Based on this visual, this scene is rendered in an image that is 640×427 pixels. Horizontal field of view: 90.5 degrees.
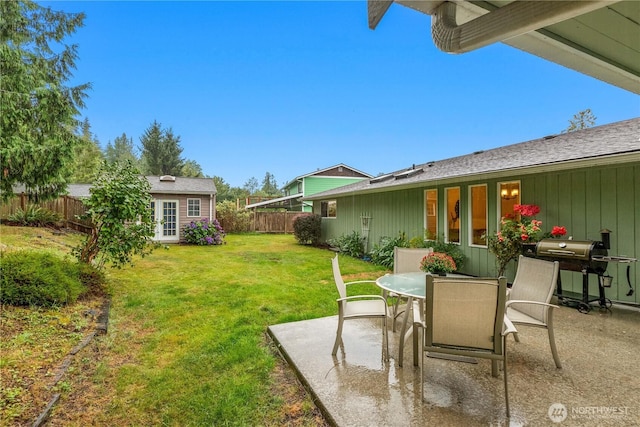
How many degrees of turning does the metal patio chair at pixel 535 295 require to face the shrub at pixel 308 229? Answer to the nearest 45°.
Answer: approximately 90° to its right

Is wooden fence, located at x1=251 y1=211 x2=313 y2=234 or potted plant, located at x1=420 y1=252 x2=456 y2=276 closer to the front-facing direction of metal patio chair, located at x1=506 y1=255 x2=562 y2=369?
the potted plant

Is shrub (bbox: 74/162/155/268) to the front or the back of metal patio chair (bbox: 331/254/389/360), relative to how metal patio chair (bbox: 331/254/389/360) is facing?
to the back

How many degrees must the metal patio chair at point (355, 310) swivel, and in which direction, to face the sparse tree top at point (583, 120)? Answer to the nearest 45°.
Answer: approximately 45° to its left

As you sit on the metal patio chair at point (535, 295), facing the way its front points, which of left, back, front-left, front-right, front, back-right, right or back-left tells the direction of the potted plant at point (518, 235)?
back-right

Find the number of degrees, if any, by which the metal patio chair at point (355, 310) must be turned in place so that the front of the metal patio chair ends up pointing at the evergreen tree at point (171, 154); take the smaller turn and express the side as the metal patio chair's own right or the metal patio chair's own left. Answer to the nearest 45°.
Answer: approximately 135° to the metal patio chair's own left

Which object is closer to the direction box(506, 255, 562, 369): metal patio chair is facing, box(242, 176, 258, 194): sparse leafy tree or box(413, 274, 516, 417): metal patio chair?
the metal patio chair

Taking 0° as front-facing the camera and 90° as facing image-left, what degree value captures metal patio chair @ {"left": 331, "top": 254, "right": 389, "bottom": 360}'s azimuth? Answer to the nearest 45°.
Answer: approximately 270°

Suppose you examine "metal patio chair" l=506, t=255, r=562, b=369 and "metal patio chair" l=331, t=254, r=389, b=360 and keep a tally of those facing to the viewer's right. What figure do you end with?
1

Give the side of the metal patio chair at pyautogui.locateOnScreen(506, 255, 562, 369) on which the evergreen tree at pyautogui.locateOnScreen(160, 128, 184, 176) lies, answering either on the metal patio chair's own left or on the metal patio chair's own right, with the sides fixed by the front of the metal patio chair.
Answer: on the metal patio chair's own right

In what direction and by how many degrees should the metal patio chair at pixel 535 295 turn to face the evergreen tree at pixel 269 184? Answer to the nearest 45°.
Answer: approximately 90° to its right

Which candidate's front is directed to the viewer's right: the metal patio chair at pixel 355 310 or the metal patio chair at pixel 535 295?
the metal patio chair at pixel 355 310

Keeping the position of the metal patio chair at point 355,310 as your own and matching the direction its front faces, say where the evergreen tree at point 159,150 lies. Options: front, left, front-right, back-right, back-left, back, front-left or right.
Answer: back-left

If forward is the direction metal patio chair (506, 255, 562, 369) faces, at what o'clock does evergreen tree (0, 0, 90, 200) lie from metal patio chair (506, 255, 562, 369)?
The evergreen tree is roughly at 1 o'clock from the metal patio chair.

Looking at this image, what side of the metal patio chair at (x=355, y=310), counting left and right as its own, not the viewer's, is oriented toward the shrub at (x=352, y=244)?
left

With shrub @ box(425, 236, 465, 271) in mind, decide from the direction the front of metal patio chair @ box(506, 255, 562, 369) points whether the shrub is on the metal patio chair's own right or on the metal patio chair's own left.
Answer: on the metal patio chair's own right

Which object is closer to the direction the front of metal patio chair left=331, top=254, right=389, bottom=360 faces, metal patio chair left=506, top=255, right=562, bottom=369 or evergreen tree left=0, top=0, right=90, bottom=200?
the metal patio chair
